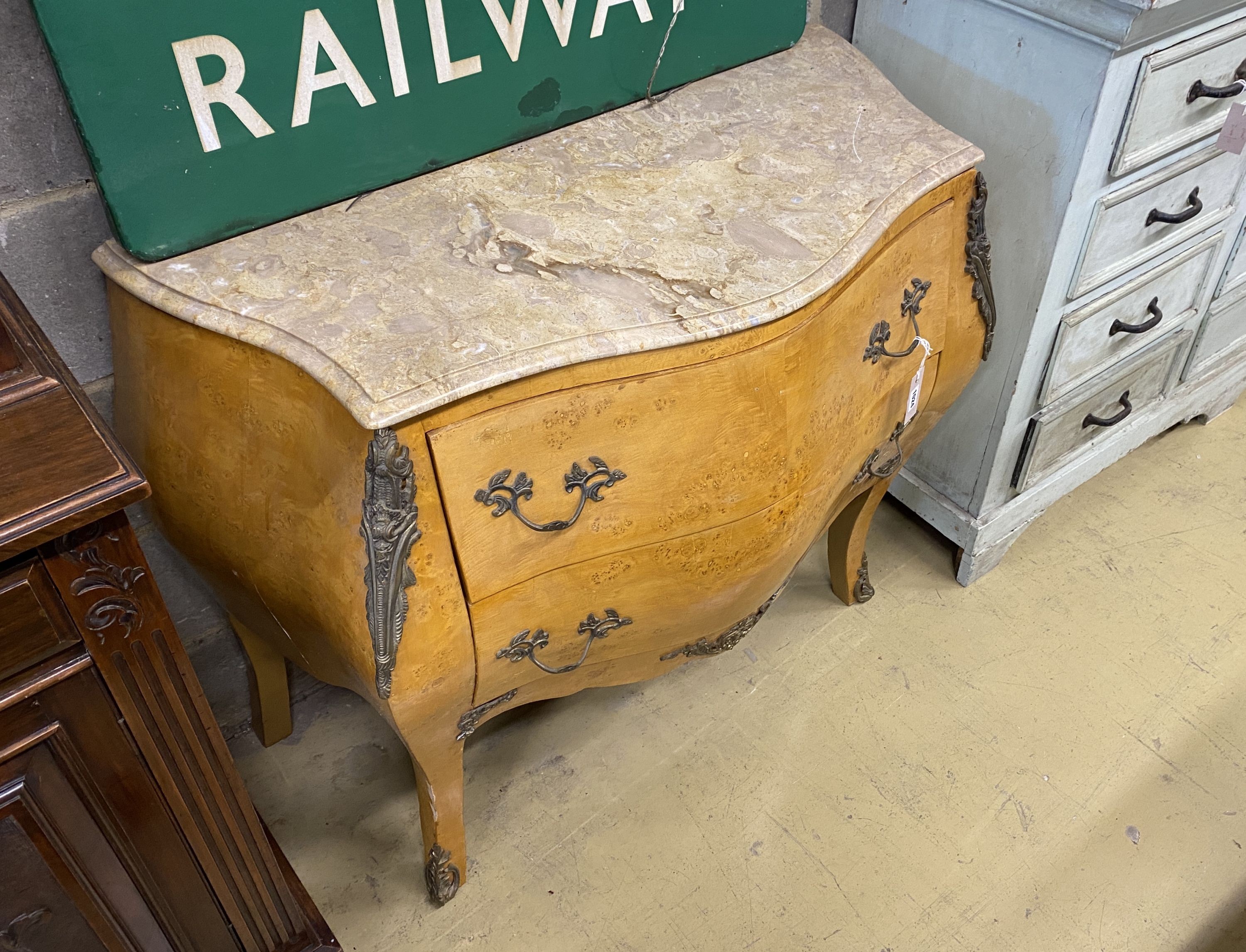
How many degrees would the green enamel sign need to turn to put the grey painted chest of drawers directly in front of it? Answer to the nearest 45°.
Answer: approximately 45° to its left

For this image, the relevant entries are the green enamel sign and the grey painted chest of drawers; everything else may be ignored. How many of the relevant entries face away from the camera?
0

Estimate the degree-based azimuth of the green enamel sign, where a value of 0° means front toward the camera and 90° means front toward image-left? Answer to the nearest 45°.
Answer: approximately 315°

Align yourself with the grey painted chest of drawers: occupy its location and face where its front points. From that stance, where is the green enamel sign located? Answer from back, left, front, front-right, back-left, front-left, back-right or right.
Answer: right
